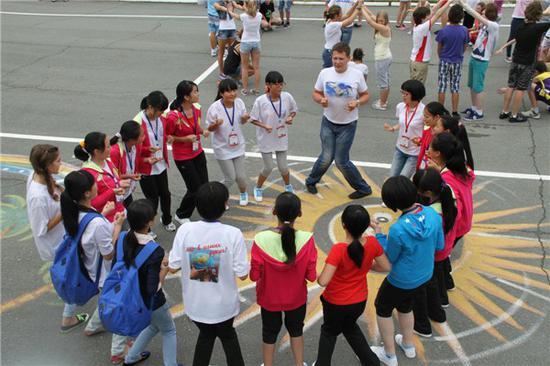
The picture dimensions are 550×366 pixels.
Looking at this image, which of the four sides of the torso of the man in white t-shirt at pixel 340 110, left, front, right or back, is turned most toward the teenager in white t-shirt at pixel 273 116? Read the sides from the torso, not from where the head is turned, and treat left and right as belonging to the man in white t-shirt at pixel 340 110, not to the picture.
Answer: right

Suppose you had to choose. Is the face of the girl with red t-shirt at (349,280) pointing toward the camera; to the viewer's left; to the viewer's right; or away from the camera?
away from the camera

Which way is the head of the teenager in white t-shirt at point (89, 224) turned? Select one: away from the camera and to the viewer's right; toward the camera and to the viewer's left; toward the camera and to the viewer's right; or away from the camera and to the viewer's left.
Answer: away from the camera and to the viewer's right

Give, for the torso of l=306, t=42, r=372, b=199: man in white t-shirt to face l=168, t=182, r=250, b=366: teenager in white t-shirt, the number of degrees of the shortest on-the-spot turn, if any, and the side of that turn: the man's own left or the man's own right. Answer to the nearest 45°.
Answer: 0° — they already face them

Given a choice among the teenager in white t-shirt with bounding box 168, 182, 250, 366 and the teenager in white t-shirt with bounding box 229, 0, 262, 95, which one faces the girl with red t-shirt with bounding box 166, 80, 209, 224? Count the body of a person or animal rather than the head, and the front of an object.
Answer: the teenager in white t-shirt with bounding box 168, 182, 250, 366

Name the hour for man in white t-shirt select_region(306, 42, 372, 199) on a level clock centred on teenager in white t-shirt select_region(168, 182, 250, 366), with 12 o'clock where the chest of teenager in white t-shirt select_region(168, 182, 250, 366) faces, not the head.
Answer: man in white t-shirt select_region(306, 42, 372, 199) is roughly at 1 o'clock from teenager in white t-shirt select_region(168, 182, 250, 366).

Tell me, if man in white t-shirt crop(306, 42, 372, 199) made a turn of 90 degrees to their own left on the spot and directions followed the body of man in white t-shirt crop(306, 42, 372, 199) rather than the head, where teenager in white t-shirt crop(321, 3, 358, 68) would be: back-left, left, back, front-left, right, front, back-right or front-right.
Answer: left

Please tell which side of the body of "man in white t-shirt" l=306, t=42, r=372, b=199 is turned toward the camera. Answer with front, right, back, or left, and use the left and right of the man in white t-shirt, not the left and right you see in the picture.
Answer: front

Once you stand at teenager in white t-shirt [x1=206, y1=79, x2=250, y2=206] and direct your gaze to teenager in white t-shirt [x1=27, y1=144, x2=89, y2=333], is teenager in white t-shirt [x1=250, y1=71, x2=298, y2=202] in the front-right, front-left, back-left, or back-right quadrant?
back-left

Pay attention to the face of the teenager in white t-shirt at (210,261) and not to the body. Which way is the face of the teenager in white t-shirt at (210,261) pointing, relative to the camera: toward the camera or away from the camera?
away from the camera

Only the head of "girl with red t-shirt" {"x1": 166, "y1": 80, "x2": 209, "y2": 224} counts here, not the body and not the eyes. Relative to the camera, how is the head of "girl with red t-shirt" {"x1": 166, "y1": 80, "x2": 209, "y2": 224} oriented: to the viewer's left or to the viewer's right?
to the viewer's right

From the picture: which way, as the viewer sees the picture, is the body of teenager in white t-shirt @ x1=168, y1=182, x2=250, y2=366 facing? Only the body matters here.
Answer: away from the camera

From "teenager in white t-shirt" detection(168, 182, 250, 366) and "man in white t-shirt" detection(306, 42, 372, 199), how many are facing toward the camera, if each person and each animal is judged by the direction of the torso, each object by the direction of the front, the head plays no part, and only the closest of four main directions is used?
1

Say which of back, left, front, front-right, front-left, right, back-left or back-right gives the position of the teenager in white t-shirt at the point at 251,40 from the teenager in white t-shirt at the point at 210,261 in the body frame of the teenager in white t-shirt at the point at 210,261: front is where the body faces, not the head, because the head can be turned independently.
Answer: front
